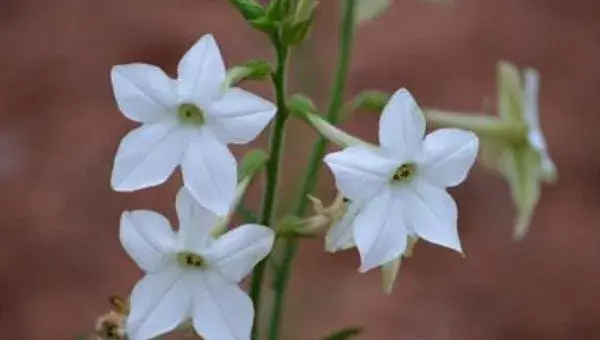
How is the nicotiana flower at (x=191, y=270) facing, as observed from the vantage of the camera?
facing the viewer

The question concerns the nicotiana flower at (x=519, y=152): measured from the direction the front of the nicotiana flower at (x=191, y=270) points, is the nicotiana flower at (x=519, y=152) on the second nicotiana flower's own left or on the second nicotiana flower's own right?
on the second nicotiana flower's own left
